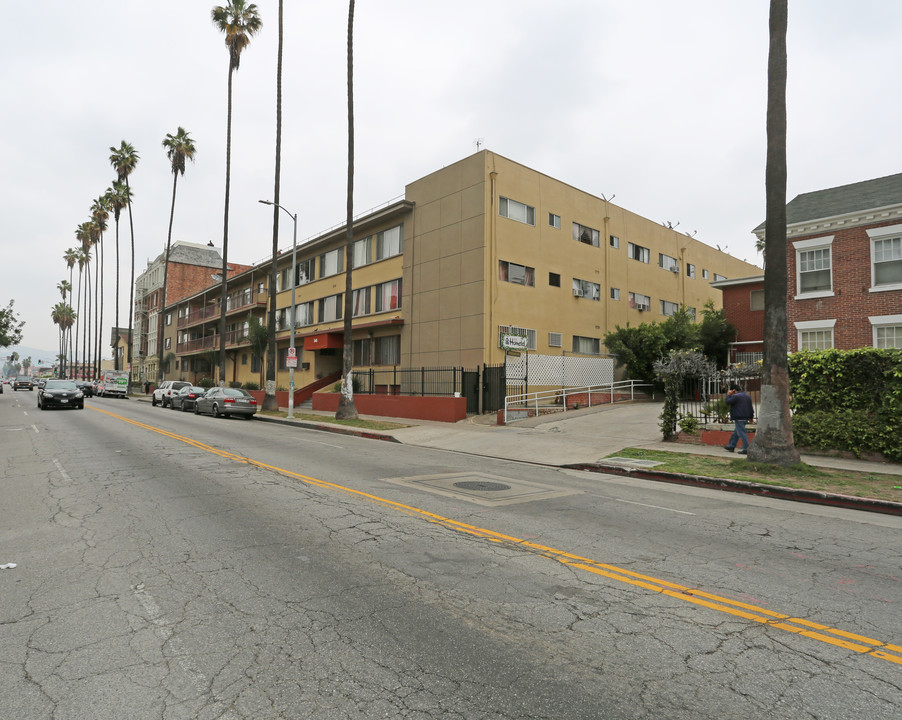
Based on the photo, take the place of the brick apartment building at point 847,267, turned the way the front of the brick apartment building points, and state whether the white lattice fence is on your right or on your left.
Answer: on your right

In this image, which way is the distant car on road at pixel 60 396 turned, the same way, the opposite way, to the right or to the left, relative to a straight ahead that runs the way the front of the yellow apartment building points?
to the left

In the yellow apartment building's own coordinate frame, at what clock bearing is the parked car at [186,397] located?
The parked car is roughly at 2 o'clock from the yellow apartment building.

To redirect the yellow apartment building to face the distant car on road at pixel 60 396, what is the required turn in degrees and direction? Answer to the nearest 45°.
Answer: approximately 45° to its right

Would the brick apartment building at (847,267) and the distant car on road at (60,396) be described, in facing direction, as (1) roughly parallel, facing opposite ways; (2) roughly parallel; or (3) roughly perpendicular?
roughly perpendicular

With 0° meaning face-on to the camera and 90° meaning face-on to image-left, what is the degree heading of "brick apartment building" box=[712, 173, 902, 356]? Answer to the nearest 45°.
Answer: approximately 45°

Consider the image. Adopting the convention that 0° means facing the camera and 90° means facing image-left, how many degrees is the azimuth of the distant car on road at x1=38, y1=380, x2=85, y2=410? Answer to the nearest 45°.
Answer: approximately 0°

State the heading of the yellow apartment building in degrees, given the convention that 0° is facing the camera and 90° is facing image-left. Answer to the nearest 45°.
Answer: approximately 45°
